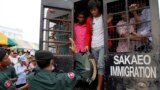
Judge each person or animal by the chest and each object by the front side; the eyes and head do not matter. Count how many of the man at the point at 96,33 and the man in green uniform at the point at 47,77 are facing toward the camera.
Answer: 1

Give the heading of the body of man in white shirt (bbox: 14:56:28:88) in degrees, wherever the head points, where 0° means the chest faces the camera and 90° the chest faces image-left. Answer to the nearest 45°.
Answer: approximately 315°

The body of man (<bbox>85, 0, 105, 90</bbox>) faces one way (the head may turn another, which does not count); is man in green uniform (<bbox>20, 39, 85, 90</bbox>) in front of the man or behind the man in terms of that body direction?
in front

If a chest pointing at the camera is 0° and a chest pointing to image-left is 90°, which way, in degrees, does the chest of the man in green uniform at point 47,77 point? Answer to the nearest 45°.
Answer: approximately 225°

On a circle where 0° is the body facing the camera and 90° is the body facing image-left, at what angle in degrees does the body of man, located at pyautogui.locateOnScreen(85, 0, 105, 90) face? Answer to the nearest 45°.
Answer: approximately 0°
